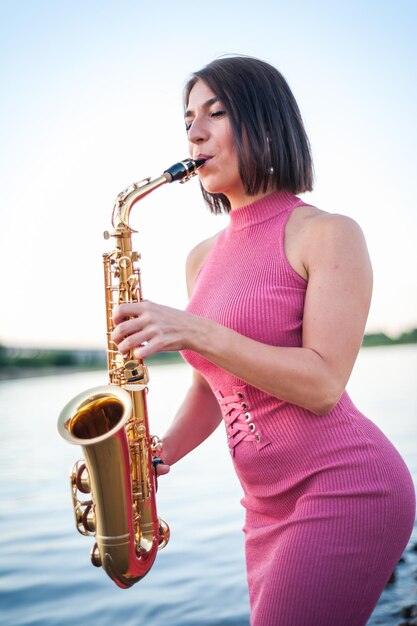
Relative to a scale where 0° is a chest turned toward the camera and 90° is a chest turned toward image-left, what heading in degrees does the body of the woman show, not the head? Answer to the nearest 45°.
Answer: approximately 45°
